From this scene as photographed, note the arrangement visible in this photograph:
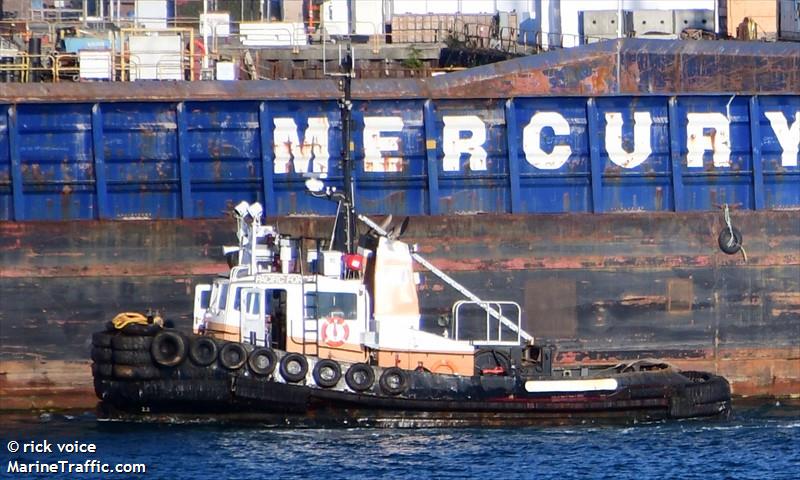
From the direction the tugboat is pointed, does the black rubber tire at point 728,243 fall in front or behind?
behind

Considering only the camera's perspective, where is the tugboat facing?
facing to the left of the viewer
